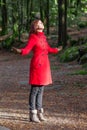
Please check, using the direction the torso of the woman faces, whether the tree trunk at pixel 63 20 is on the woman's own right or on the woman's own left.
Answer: on the woman's own left
